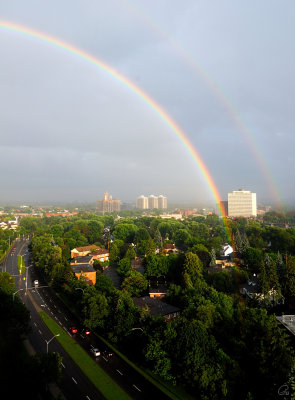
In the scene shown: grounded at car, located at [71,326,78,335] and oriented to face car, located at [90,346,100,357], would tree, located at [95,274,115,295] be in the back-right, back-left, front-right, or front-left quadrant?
back-left

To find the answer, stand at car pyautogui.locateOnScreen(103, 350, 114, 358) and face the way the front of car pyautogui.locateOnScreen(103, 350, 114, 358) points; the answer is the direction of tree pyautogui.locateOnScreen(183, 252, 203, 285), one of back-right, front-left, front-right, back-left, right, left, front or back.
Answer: right

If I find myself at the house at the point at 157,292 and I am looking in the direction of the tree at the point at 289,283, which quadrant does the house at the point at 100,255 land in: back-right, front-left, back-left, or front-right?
back-left

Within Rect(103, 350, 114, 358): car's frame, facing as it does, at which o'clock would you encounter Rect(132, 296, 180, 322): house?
The house is roughly at 3 o'clock from the car.

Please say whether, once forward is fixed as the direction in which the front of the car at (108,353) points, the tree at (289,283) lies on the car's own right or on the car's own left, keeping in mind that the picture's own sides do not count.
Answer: on the car's own right

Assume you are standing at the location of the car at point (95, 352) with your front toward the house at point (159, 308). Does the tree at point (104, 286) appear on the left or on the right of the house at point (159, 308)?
left

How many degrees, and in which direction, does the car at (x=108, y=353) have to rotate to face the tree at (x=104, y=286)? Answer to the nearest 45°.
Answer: approximately 45° to its right

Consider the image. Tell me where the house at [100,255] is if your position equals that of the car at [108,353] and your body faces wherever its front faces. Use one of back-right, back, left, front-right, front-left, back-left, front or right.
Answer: front-right

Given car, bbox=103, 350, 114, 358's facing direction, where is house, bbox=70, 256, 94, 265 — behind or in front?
in front

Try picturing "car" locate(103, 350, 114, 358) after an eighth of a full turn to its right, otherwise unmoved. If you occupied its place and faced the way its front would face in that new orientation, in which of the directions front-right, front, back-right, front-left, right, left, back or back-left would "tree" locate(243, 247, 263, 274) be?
front-right

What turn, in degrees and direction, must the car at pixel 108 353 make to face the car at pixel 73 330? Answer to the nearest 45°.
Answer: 0° — it already faces it

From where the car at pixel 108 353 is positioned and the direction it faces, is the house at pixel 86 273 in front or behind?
in front

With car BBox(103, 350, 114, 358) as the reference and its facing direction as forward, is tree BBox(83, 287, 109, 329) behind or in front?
in front

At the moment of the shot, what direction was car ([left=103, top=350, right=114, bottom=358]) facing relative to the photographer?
facing away from the viewer and to the left of the viewer

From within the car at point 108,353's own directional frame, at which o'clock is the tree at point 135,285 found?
The tree is roughly at 2 o'clock from the car.
